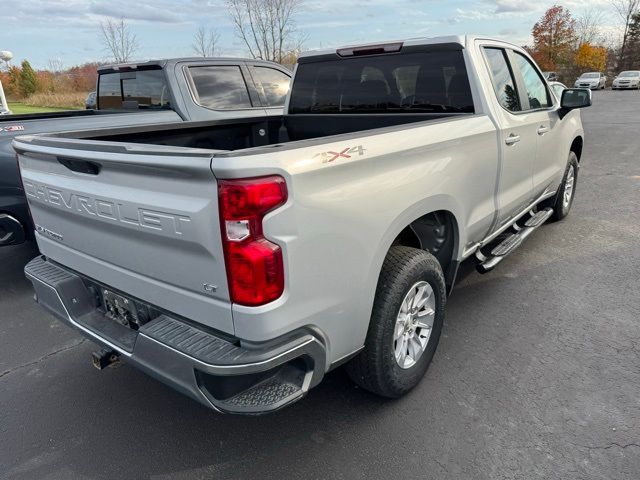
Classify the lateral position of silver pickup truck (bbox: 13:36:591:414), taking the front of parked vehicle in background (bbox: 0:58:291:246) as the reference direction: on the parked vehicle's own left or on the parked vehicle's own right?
on the parked vehicle's own right

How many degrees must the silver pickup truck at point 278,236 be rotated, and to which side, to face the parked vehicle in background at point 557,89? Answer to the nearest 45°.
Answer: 0° — it already faces it

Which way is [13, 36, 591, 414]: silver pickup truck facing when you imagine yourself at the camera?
facing away from the viewer and to the right of the viewer

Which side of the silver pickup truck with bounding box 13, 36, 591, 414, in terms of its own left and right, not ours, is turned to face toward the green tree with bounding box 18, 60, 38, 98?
left

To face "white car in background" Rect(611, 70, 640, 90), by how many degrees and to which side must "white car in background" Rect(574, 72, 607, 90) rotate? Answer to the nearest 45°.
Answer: approximately 135° to its left

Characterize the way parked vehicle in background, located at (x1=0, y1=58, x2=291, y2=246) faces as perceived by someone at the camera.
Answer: facing away from the viewer and to the right of the viewer

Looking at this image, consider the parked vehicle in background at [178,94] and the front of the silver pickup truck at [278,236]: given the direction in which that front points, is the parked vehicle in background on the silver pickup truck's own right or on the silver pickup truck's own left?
on the silver pickup truck's own left

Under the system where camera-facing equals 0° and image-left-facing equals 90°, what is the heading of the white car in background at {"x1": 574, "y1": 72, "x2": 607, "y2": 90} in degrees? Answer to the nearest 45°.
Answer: approximately 45°

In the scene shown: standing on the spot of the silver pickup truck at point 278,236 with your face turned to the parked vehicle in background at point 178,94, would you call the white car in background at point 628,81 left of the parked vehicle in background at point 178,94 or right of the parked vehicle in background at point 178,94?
right
